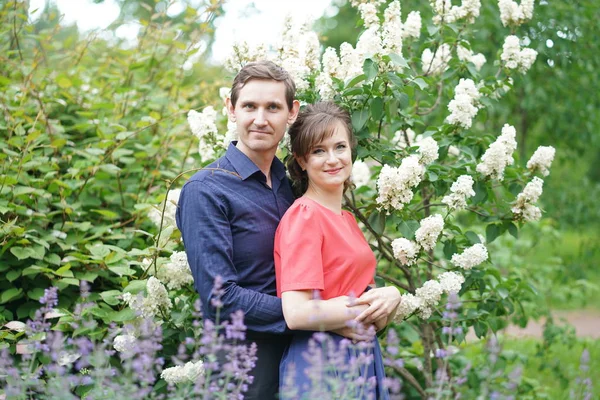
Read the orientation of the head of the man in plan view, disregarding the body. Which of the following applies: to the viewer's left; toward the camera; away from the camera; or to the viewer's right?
toward the camera

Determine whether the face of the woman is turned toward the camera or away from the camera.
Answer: toward the camera

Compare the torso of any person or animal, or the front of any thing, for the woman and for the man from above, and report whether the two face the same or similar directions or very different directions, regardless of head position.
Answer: same or similar directions

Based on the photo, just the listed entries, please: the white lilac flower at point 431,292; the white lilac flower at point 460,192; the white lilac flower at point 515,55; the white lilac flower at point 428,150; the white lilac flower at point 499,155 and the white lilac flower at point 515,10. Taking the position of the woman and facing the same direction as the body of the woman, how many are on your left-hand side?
6

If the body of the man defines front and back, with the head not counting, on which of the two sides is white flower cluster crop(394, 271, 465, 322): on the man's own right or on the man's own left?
on the man's own left

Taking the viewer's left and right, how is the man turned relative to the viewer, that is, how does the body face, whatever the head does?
facing the viewer and to the right of the viewer

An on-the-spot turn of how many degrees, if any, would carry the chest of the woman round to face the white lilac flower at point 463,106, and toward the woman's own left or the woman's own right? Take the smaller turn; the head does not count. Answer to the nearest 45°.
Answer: approximately 90° to the woman's own left

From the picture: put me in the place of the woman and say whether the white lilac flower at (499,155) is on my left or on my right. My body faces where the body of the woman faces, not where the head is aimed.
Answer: on my left

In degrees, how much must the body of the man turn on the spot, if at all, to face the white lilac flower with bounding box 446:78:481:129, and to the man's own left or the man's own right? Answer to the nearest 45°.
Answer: approximately 90° to the man's own left

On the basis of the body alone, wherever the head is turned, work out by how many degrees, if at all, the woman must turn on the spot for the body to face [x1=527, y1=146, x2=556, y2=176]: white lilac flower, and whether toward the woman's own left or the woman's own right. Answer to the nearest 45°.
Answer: approximately 90° to the woman's own left

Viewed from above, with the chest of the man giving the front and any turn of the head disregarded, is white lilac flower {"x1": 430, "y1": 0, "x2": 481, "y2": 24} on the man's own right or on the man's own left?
on the man's own left

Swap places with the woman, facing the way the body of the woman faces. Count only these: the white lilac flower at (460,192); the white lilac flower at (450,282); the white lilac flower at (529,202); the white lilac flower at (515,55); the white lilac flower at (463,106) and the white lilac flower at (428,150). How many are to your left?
6

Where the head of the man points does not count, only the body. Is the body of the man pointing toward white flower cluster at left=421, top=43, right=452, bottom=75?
no

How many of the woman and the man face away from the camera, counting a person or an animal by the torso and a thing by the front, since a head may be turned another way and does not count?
0
